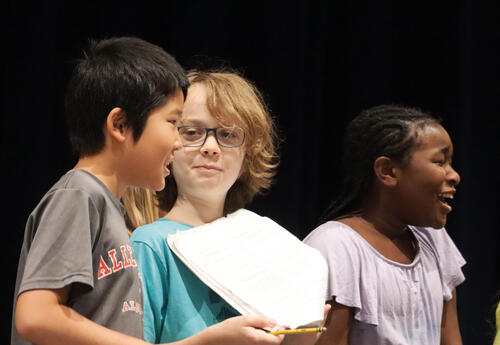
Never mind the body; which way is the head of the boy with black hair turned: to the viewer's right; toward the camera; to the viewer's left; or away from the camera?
to the viewer's right

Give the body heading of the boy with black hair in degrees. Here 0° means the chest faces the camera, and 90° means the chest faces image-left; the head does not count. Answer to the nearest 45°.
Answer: approximately 270°

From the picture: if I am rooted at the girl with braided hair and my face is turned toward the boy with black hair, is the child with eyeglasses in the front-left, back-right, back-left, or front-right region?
front-right

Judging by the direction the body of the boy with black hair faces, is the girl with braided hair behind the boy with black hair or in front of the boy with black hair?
in front

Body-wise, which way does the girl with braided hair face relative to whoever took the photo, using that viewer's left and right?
facing the viewer and to the right of the viewer

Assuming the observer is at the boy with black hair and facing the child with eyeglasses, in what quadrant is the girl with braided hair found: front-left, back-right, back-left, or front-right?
front-right

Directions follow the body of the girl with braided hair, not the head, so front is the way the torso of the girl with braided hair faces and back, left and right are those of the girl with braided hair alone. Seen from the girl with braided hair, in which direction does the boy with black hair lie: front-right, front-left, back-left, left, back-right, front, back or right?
right

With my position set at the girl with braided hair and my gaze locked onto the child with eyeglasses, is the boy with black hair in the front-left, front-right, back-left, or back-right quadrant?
front-left
